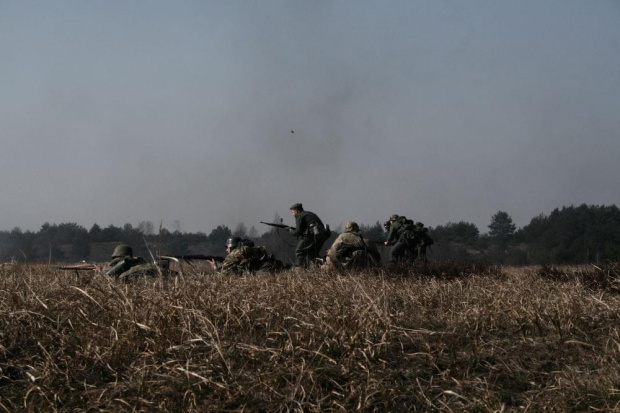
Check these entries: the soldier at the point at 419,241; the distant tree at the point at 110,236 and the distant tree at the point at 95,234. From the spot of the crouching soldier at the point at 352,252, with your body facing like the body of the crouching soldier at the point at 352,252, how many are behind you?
0

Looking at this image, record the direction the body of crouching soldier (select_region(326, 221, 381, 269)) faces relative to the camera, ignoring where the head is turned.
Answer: away from the camera

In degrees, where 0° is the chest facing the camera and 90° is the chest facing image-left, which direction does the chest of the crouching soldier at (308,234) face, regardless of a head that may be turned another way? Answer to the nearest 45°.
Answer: approximately 90°

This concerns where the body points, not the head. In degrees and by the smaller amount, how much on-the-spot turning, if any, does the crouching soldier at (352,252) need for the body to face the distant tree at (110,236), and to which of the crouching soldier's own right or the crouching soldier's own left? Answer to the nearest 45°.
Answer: approximately 45° to the crouching soldier's own left

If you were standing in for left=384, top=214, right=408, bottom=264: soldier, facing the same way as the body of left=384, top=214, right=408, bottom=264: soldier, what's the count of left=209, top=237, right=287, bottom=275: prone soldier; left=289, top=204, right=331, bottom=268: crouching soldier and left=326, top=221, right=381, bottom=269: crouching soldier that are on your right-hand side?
0

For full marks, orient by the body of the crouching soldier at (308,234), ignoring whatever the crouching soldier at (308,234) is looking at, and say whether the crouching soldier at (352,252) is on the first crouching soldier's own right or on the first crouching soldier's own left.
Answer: on the first crouching soldier's own left

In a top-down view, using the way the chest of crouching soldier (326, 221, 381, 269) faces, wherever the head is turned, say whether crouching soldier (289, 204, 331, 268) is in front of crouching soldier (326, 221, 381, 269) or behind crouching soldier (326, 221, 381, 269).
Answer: in front

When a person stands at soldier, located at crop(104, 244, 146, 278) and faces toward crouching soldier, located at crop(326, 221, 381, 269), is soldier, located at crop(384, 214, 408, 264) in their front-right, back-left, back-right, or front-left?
front-left

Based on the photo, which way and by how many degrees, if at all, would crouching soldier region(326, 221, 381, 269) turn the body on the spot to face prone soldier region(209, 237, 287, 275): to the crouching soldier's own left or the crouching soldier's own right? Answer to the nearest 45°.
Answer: approximately 135° to the crouching soldier's own left

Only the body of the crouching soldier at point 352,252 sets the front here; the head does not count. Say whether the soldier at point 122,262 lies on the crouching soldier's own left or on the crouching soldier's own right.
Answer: on the crouching soldier's own left

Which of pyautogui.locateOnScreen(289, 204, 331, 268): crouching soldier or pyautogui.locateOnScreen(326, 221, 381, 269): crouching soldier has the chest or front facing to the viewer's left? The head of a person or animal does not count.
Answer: pyautogui.locateOnScreen(289, 204, 331, 268): crouching soldier

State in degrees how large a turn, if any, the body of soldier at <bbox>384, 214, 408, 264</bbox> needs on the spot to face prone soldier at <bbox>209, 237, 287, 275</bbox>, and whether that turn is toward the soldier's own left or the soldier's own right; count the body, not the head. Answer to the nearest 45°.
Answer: approximately 90° to the soldier's own left
